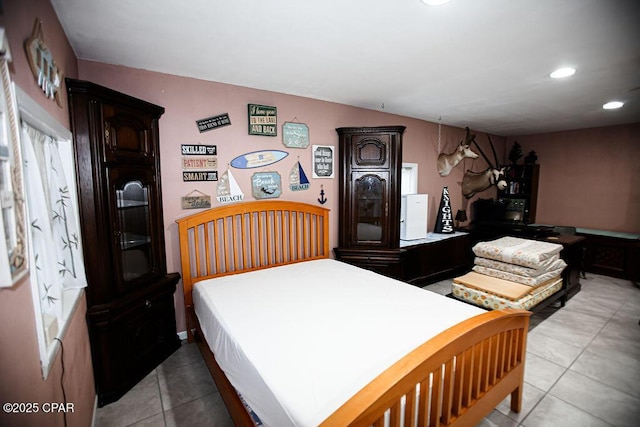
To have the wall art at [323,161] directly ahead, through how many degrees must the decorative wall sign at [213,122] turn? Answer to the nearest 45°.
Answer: approximately 90° to its left

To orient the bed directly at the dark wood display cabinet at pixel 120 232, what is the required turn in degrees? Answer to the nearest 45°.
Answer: approximately 135° to its right

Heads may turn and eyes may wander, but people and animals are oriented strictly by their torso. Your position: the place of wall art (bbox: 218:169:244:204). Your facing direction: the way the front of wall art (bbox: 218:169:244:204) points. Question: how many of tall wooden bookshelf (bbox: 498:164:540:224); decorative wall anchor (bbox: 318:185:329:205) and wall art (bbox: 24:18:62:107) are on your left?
2

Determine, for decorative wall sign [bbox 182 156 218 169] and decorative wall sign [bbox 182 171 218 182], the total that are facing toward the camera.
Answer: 2

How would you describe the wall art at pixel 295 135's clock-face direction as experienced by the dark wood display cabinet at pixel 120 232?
The wall art is roughly at 10 o'clock from the dark wood display cabinet.

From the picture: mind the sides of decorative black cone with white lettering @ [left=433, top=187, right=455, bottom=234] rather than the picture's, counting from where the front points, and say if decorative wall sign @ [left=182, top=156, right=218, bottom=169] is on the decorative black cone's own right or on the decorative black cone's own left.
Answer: on the decorative black cone's own right

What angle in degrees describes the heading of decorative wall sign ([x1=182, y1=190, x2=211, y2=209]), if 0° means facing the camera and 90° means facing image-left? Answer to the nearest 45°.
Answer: approximately 0°
